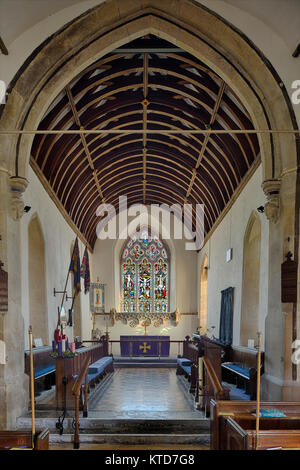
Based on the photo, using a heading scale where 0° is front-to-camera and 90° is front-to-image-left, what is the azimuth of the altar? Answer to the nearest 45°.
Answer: approximately 0°
